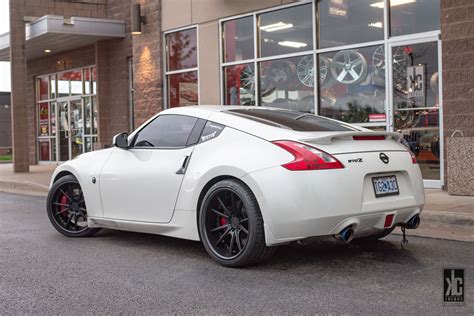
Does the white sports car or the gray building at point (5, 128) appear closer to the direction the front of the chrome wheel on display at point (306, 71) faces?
the white sports car

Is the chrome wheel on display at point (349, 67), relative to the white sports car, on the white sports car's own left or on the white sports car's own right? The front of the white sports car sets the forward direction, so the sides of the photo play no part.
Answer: on the white sports car's own right

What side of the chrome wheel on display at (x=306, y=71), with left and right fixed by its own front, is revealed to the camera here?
front

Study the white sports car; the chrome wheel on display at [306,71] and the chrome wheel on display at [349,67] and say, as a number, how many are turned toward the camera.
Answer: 2

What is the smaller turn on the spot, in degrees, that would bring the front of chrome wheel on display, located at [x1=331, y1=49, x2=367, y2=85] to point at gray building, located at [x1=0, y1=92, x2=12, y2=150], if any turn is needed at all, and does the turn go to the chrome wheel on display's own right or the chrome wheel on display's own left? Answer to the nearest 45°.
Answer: approximately 135° to the chrome wheel on display's own right

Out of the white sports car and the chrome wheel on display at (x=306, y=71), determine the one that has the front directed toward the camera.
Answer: the chrome wheel on display

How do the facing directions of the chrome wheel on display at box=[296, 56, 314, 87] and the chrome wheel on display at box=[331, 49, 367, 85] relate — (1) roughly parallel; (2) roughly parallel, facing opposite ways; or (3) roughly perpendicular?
roughly parallel

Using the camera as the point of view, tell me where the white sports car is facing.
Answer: facing away from the viewer and to the left of the viewer

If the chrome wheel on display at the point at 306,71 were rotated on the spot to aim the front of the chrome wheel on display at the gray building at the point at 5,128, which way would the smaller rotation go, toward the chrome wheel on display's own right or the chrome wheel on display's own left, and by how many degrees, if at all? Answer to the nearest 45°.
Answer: approximately 135° to the chrome wheel on display's own right

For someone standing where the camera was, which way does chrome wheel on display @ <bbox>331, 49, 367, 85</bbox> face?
facing the viewer

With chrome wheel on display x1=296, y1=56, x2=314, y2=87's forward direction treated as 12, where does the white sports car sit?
The white sports car is roughly at 12 o'clock from the chrome wheel on display.

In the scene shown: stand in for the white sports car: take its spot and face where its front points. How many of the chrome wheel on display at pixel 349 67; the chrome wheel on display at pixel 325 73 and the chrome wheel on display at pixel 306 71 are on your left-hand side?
0

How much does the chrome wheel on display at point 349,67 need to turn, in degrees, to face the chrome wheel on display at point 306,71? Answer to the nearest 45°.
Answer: approximately 135° to its right

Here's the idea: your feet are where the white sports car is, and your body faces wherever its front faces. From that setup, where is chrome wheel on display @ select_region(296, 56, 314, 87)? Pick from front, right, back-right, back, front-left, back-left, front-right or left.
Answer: front-right

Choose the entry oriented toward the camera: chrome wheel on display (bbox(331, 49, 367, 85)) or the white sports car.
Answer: the chrome wheel on display

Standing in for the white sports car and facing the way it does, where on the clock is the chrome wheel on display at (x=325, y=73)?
The chrome wheel on display is roughly at 2 o'clock from the white sports car.
